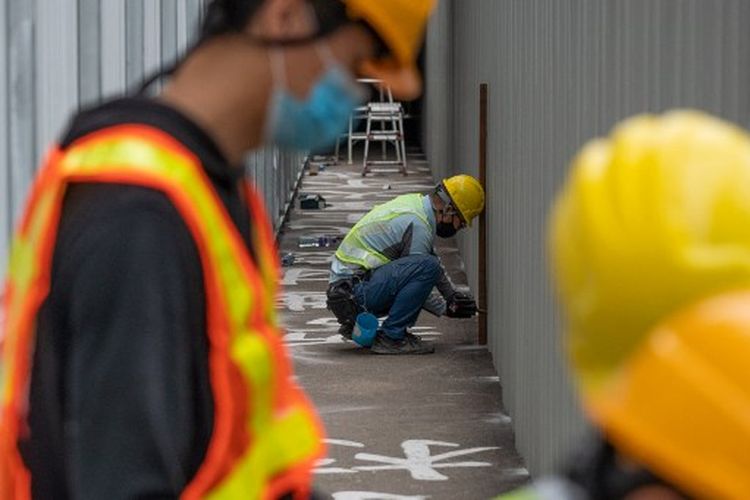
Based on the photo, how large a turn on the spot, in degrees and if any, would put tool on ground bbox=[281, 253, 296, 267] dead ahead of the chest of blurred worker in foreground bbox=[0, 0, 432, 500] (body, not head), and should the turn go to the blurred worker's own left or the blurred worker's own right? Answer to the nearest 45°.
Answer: approximately 90° to the blurred worker's own left

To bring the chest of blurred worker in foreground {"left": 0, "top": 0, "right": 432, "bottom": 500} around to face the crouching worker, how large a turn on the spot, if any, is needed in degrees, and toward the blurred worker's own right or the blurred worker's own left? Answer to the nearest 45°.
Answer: approximately 90° to the blurred worker's own left

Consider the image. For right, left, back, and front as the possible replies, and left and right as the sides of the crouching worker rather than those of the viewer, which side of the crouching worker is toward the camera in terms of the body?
right

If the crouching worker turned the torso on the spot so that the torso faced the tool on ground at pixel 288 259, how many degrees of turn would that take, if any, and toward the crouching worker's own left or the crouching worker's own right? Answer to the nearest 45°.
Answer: approximately 90° to the crouching worker's own left

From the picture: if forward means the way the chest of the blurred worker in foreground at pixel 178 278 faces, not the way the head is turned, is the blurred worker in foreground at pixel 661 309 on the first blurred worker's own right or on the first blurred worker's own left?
on the first blurred worker's own right

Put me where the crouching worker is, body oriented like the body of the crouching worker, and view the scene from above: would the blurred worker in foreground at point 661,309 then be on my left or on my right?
on my right

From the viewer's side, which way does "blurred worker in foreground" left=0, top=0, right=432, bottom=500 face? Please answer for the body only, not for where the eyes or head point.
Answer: to the viewer's right

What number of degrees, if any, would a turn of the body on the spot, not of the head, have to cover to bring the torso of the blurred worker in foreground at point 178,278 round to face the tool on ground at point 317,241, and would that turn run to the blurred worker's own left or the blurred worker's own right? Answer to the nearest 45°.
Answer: approximately 90° to the blurred worker's own left

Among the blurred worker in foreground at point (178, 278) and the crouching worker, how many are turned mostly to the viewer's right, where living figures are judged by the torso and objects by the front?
2

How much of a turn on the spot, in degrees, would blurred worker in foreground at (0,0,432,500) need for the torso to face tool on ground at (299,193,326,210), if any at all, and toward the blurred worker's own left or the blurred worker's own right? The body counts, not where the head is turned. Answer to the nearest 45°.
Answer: approximately 90° to the blurred worker's own left

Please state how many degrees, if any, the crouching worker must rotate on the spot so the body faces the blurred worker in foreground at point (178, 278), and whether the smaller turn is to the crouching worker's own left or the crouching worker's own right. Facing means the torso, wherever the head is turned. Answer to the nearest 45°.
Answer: approximately 90° to the crouching worker's own right

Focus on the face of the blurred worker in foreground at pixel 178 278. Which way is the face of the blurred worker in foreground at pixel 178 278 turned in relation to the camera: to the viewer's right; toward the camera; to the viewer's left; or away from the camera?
to the viewer's right
